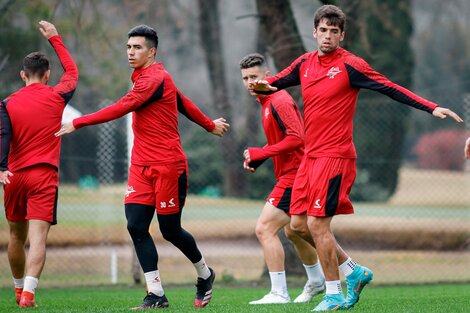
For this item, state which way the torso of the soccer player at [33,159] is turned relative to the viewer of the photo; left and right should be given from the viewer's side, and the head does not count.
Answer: facing away from the viewer

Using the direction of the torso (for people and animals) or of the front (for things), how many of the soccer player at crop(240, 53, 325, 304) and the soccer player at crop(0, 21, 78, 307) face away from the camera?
1

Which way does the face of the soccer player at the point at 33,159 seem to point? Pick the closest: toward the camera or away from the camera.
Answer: away from the camera

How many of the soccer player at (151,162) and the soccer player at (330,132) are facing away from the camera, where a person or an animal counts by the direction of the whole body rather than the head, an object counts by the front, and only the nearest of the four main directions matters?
0

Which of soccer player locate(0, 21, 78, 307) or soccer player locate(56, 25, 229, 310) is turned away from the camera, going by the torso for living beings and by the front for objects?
soccer player locate(0, 21, 78, 307)

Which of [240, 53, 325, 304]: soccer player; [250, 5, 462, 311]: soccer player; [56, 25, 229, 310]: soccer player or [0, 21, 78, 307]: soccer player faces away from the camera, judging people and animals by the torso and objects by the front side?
[0, 21, 78, 307]: soccer player

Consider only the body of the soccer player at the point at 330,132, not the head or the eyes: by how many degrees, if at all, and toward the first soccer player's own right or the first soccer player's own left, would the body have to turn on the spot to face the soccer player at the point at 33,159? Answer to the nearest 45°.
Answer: approximately 45° to the first soccer player's own right

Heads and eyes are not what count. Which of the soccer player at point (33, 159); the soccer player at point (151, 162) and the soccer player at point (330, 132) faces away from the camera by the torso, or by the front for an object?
the soccer player at point (33, 159)

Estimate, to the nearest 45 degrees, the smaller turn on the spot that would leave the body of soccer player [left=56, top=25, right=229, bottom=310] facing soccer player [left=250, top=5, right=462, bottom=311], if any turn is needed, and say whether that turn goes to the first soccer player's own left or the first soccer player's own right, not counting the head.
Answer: approximately 135° to the first soccer player's own left

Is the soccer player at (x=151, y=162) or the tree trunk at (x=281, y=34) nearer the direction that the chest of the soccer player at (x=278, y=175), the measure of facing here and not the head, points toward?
the soccer player

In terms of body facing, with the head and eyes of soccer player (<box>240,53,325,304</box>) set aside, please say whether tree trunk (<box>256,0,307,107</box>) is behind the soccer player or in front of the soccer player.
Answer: behind

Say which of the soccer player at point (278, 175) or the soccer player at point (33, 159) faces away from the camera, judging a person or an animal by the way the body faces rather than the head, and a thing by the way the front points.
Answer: the soccer player at point (33, 159)

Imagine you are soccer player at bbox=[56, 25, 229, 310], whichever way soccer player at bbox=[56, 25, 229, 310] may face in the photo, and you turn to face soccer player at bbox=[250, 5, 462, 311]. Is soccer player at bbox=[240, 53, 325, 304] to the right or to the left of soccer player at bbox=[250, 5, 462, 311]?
left

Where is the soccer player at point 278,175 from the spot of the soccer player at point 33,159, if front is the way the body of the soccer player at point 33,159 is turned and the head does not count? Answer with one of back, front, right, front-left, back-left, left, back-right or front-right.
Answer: right
